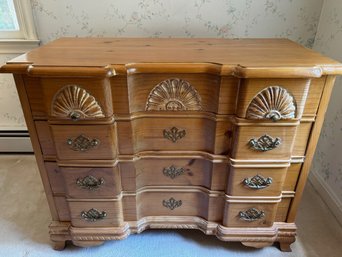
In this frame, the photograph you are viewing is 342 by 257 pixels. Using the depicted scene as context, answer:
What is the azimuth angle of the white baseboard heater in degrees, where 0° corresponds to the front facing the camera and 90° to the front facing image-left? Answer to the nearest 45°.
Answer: approximately 0°

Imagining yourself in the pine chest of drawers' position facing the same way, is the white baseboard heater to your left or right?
on your right

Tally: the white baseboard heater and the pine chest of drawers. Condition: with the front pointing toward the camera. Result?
2

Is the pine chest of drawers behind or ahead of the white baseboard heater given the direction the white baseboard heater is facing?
ahead
